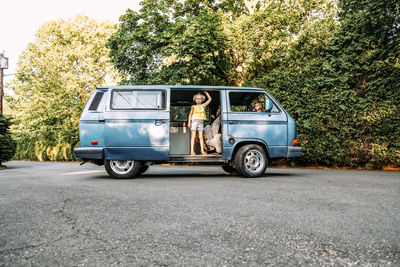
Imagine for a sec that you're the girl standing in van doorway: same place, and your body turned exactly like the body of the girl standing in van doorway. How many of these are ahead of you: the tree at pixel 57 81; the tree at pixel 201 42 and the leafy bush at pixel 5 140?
0

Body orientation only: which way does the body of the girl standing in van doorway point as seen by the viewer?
toward the camera

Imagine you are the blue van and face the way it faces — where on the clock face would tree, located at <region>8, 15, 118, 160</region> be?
The tree is roughly at 8 o'clock from the blue van.

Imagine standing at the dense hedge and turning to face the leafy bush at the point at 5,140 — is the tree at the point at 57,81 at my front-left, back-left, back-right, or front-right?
front-right

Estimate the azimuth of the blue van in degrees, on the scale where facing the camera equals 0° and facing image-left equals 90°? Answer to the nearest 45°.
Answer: approximately 270°

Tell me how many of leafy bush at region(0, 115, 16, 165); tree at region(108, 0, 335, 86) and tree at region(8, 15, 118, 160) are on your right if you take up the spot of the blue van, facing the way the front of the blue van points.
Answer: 0

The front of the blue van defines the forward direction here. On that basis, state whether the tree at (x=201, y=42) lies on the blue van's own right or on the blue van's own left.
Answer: on the blue van's own left

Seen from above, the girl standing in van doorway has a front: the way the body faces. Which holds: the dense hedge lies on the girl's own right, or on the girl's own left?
on the girl's own left

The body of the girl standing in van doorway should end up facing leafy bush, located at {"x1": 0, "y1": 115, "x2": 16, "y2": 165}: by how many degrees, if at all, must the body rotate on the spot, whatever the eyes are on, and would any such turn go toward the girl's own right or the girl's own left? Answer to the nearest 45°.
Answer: approximately 135° to the girl's own right

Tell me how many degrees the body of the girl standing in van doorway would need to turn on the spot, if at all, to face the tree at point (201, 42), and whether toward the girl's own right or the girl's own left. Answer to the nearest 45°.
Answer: approximately 180°

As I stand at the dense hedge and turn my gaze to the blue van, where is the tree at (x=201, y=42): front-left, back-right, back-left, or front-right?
front-right

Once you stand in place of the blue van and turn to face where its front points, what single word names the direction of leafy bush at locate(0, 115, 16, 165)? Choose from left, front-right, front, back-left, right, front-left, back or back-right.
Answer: back-left

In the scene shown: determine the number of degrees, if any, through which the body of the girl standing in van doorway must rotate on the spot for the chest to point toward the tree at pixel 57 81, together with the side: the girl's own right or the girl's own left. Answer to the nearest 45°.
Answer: approximately 135° to the girl's own right

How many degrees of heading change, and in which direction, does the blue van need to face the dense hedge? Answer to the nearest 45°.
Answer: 0° — it already faces it
